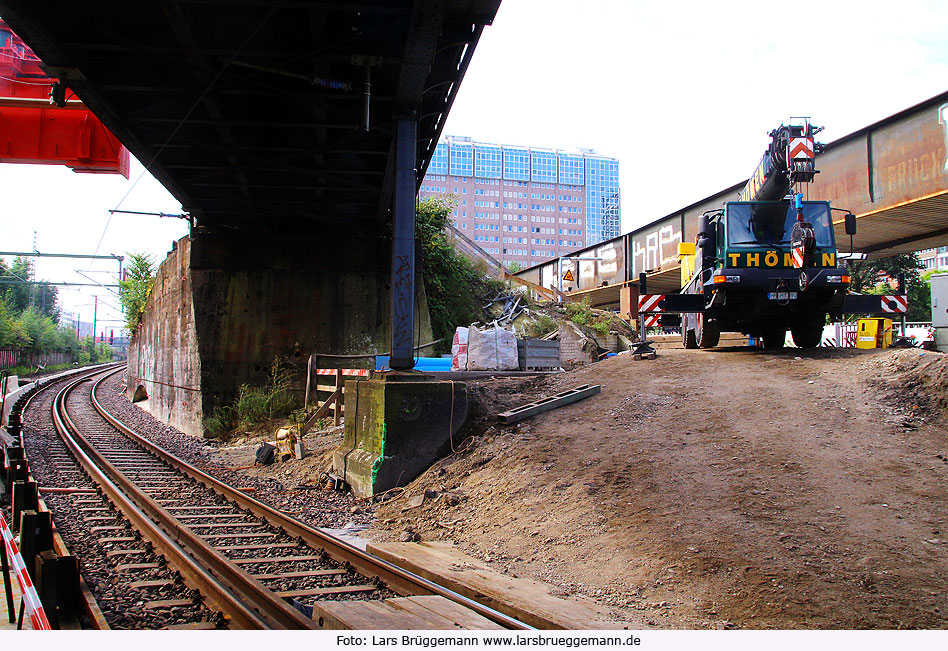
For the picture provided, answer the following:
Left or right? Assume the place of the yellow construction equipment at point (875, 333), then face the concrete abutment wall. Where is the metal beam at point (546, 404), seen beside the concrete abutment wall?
left

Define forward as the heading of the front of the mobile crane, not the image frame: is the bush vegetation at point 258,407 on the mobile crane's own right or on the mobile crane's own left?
on the mobile crane's own right

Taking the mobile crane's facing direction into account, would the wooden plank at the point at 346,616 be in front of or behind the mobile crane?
in front

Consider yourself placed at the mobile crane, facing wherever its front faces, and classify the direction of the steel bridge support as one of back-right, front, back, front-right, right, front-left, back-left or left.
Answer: front-right

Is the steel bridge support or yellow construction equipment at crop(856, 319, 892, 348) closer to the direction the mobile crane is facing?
the steel bridge support

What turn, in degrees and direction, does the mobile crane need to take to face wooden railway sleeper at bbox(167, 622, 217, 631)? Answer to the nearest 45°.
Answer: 0° — it already faces it

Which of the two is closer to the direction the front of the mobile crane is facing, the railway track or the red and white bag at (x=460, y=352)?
the railway track

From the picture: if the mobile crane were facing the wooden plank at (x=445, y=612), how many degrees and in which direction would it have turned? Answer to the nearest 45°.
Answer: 0° — it already faces it

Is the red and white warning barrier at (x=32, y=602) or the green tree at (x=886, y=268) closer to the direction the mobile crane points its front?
the red and white warning barrier

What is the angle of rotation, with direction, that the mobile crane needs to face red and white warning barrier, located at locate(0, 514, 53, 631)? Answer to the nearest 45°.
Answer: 0° — it already faces it

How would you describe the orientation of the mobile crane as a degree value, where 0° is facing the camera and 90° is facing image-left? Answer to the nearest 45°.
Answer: approximately 0°

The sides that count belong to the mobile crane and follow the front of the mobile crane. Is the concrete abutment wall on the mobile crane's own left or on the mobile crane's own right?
on the mobile crane's own right

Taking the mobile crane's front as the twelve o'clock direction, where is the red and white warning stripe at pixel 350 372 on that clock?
The red and white warning stripe is roughly at 3 o'clock from the mobile crane.

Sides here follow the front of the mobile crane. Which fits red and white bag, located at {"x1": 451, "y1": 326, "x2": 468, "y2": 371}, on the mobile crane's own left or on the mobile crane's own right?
on the mobile crane's own right

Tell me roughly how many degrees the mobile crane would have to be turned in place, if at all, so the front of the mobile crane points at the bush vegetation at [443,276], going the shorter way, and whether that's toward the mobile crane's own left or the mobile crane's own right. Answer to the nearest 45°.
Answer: approximately 135° to the mobile crane's own right
